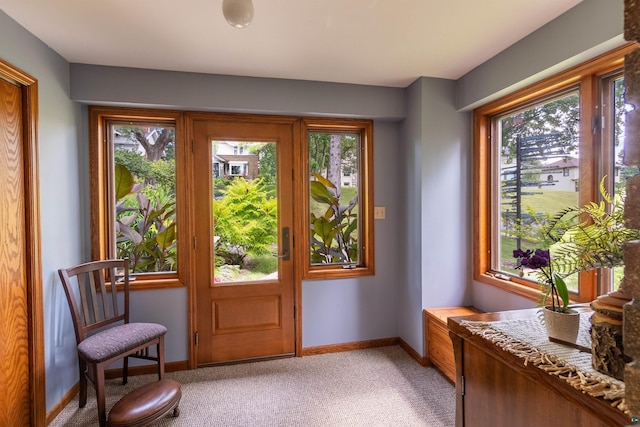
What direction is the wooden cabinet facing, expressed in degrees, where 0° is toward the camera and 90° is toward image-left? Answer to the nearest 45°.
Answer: approximately 45°

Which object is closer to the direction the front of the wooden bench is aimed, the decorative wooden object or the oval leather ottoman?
the oval leather ottoman

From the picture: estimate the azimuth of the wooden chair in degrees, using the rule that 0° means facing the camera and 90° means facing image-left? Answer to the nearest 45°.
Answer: approximately 315°

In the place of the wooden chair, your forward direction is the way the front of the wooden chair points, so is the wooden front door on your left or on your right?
on your left

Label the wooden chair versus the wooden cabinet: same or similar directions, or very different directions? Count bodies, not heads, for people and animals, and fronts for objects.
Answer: very different directions

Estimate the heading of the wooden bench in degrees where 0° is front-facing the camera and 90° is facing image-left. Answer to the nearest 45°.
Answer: approximately 45°
